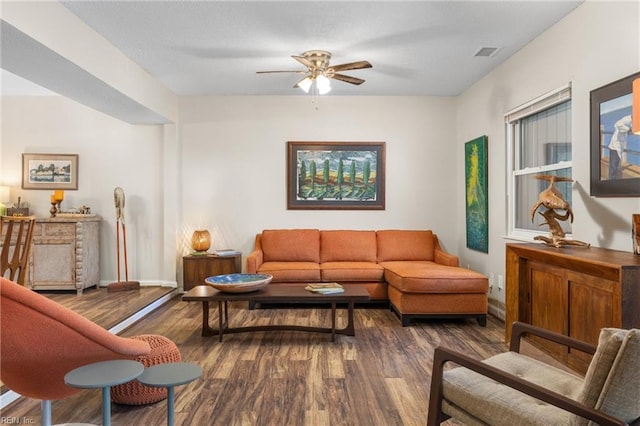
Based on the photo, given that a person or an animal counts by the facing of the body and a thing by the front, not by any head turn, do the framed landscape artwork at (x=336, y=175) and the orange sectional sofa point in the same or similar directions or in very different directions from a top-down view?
same or similar directions

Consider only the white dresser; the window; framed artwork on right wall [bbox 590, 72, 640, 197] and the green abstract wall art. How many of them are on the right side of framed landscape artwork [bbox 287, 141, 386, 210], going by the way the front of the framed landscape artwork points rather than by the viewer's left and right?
1

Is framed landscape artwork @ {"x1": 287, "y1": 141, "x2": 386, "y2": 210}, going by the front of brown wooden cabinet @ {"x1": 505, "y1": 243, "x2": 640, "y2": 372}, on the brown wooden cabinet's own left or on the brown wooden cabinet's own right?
on the brown wooden cabinet's own right

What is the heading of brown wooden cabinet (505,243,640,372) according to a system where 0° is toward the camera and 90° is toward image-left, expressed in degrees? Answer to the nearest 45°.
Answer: approximately 45°

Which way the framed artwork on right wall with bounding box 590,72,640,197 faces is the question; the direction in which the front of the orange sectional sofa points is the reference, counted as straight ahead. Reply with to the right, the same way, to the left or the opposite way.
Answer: to the right

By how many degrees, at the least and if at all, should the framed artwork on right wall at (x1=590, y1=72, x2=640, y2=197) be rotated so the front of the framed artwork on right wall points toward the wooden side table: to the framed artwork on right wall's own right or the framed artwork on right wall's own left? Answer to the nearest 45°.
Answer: approximately 45° to the framed artwork on right wall's own right

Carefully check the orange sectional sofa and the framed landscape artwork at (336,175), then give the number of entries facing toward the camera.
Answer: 2

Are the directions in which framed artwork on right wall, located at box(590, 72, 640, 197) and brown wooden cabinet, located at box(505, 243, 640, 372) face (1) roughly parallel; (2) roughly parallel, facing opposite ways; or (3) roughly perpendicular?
roughly parallel

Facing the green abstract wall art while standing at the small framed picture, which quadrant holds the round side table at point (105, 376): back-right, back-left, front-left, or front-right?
front-right

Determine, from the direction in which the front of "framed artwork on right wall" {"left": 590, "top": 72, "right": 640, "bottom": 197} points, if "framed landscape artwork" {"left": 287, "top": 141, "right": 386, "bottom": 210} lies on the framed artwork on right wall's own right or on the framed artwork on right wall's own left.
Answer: on the framed artwork on right wall's own right

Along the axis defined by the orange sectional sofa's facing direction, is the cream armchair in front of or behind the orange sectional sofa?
in front

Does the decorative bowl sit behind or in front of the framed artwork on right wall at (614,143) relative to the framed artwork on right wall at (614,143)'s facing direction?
in front

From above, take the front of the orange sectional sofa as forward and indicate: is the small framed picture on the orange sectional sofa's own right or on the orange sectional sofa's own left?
on the orange sectional sofa's own right

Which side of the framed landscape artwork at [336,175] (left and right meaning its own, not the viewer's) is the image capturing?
front

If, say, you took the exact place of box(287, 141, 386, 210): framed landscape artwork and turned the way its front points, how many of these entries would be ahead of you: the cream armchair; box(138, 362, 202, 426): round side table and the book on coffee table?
3

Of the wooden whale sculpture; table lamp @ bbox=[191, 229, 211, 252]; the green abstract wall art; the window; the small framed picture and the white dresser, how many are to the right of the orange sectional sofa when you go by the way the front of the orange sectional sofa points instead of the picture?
3

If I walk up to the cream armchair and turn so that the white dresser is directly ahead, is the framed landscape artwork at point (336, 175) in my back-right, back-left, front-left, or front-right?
front-right

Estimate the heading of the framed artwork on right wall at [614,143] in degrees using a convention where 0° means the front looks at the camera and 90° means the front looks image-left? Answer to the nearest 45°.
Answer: approximately 45°
